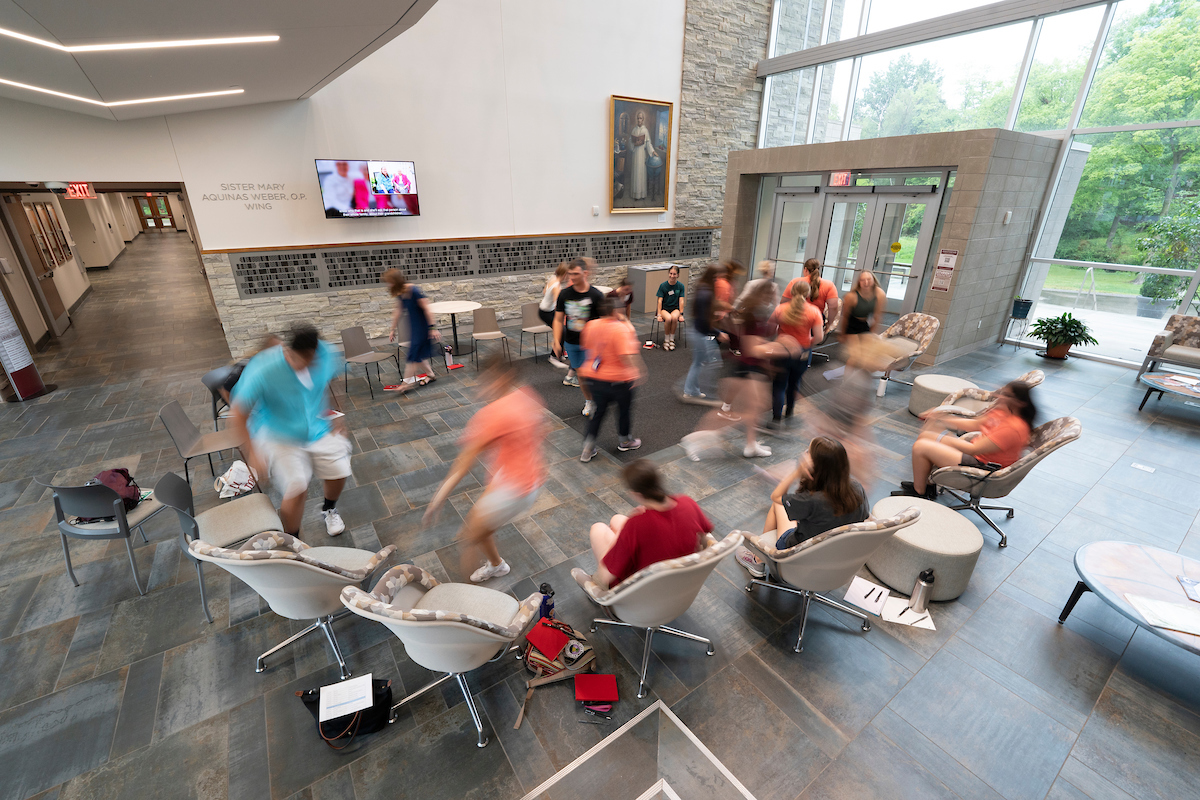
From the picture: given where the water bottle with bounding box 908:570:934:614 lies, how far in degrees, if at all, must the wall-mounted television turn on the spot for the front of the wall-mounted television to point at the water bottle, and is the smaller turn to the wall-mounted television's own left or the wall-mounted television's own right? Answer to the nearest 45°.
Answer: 0° — it already faces it

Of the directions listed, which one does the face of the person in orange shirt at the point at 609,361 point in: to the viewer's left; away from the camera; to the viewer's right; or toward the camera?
away from the camera

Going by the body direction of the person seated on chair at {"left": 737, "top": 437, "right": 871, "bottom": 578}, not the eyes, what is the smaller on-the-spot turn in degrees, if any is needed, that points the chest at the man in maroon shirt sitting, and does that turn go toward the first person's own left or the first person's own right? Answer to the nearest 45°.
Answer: approximately 90° to the first person's own left

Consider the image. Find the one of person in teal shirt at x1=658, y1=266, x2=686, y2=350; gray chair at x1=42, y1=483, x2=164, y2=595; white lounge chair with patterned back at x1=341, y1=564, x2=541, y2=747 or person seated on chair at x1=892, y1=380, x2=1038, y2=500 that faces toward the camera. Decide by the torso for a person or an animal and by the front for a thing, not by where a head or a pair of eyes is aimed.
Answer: the person in teal shirt

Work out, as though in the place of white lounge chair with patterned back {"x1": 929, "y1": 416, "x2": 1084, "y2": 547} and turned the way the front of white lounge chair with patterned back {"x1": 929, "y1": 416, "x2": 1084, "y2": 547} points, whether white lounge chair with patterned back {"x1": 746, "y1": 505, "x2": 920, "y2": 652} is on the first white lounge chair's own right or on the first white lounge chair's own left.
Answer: on the first white lounge chair's own left

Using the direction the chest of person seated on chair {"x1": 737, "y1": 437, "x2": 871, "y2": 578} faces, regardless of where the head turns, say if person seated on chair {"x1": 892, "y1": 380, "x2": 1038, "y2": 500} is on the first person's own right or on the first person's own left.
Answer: on the first person's own right

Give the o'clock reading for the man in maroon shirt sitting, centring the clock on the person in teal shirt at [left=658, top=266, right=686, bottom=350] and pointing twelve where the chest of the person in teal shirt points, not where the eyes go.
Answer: The man in maroon shirt sitting is roughly at 12 o'clock from the person in teal shirt.

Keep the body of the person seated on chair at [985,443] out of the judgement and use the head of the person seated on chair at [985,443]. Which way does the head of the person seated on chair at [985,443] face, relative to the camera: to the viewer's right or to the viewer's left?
to the viewer's left

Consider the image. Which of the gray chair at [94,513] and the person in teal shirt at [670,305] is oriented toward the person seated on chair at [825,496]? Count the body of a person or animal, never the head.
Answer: the person in teal shirt

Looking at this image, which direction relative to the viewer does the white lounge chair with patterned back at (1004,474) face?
to the viewer's left

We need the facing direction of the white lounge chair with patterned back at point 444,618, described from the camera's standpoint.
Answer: facing away from the viewer and to the right of the viewer
